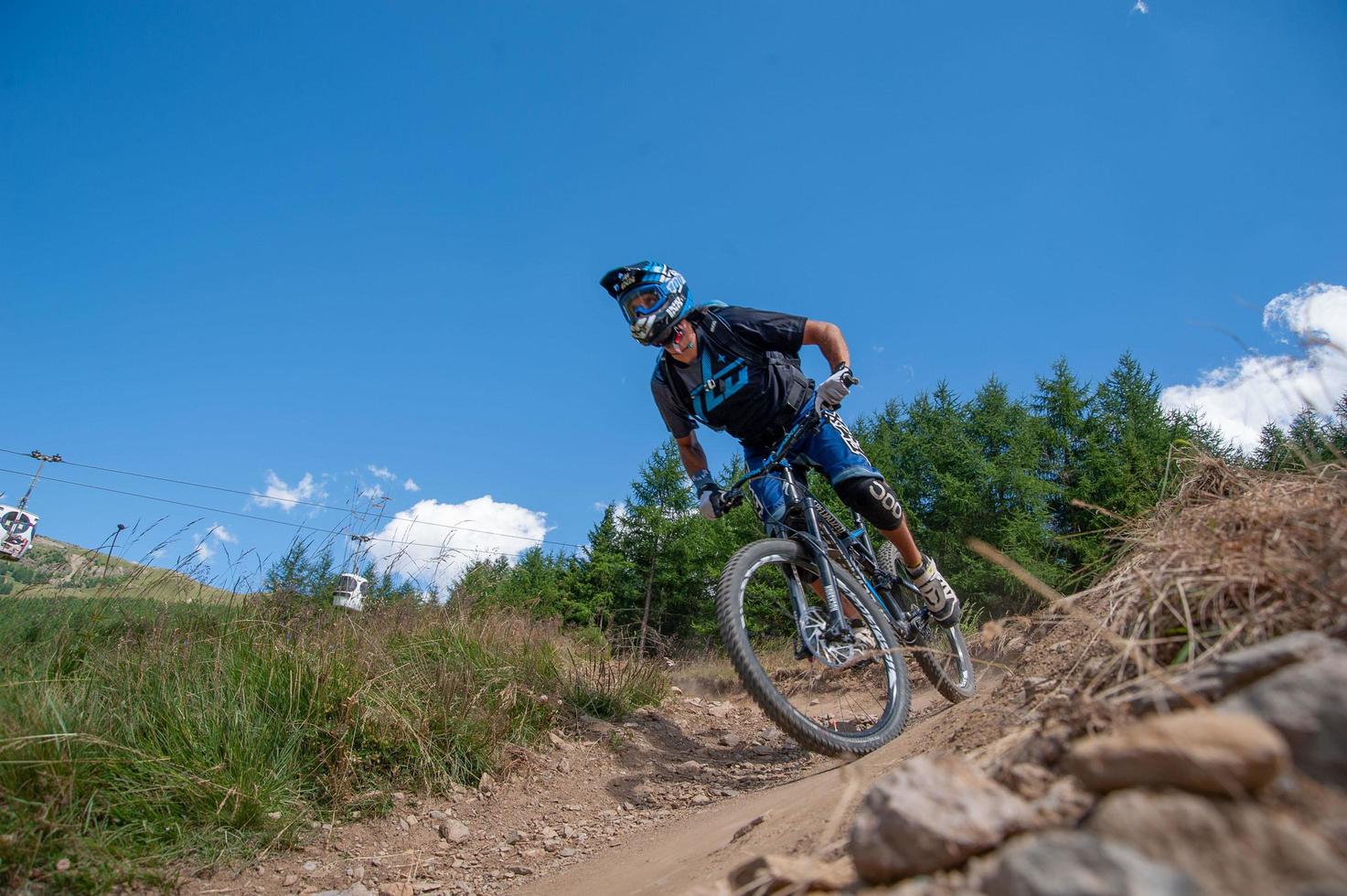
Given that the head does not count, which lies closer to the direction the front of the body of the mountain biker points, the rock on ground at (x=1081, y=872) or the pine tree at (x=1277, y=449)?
the rock on ground

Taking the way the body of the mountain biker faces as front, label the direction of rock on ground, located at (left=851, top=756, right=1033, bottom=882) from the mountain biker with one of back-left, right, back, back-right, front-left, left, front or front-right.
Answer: front-left

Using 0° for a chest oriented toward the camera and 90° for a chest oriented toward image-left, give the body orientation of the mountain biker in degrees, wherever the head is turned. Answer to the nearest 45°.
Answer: approximately 45°

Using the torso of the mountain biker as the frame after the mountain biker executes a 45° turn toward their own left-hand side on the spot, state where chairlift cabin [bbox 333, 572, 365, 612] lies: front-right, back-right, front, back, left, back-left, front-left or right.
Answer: back

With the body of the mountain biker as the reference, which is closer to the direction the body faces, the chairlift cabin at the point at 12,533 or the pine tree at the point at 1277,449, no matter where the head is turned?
the chairlift cabin

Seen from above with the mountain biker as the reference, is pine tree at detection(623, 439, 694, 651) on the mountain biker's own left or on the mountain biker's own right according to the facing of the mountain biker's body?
on the mountain biker's own right

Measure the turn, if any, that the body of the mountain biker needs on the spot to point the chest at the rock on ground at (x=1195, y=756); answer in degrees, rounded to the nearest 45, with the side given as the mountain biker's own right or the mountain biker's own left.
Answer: approximately 45° to the mountain biker's own left

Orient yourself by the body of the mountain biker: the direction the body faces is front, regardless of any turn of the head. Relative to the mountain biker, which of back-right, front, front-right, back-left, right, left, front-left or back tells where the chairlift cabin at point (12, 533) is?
front-right

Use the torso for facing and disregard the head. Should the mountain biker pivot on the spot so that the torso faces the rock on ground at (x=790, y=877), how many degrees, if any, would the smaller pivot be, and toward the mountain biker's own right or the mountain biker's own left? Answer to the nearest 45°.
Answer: approximately 45° to the mountain biker's own left
